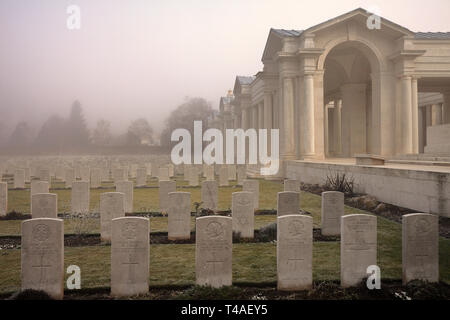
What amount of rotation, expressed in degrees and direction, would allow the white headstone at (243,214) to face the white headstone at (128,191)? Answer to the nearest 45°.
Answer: approximately 135° to its right

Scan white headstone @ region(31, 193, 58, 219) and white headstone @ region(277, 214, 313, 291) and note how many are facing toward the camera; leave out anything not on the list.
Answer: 2

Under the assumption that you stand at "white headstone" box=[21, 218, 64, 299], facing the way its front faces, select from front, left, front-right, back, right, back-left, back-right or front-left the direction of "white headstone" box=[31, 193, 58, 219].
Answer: back

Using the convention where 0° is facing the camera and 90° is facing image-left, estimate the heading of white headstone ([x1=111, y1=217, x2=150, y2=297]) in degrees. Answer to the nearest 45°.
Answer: approximately 0°

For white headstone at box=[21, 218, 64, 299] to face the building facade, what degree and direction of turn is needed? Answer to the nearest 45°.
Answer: approximately 135° to its left

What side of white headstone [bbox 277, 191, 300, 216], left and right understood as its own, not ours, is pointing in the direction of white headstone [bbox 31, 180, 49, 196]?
right

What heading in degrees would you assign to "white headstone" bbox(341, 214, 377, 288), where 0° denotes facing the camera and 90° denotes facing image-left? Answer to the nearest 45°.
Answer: approximately 0°

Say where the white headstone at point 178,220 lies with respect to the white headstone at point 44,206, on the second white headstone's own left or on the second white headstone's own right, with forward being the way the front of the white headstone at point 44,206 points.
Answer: on the second white headstone's own left

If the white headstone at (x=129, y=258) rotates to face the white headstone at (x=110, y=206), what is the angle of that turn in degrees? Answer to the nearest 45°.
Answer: approximately 180°
